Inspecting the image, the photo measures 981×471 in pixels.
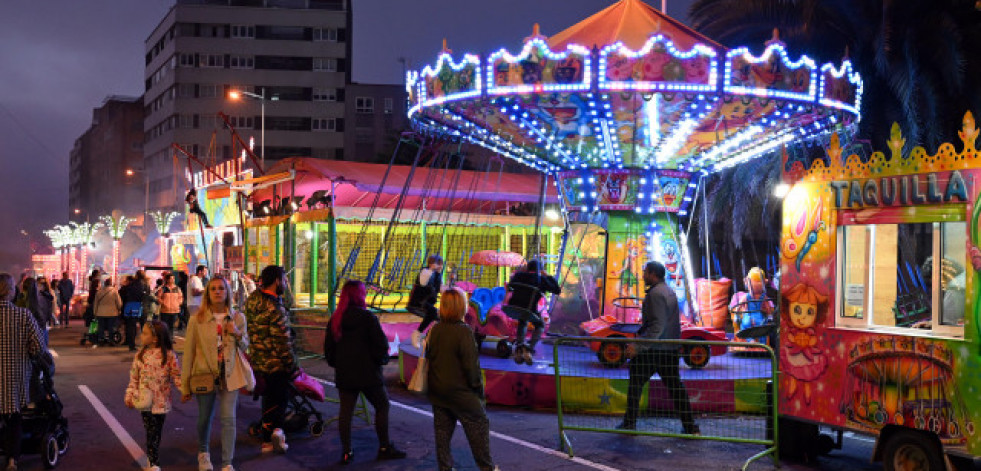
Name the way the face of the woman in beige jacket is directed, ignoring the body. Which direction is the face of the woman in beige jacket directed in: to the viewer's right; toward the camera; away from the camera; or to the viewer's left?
toward the camera

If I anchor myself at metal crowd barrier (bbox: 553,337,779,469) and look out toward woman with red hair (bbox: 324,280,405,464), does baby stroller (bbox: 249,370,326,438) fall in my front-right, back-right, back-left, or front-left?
front-right

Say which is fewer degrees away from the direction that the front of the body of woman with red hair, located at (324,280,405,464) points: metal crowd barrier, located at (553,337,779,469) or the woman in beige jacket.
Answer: the metal crowd barrier

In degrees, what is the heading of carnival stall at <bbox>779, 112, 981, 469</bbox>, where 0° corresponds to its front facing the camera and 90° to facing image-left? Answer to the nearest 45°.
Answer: approximately 45°

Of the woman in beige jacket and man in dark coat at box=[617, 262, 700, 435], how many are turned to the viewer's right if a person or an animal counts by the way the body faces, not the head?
0

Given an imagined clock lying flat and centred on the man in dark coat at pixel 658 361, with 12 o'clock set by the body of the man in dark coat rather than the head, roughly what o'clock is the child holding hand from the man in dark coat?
The child holding hand is roughly at 11 o'clock from the man in dark coat.

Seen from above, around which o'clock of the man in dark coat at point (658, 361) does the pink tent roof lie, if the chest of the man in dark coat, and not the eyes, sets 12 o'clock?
The pink tent roof is roughly at 2 o'clock from the man in dark coat.

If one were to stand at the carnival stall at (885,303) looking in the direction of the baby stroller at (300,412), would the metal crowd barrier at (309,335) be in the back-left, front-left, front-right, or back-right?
front-right

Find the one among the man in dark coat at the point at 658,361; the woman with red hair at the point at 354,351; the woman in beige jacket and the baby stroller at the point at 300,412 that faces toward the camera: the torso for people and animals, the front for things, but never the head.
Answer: the woman in beige jacket

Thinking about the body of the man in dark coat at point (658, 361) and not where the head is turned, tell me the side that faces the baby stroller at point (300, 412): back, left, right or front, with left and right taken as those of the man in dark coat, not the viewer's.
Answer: front

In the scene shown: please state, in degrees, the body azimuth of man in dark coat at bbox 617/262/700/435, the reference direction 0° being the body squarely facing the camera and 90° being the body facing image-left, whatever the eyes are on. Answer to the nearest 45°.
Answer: approximately 90°

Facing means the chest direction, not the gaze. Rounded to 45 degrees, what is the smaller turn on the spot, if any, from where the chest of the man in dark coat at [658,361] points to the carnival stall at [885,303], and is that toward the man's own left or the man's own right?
approximately 135° to the man's own left

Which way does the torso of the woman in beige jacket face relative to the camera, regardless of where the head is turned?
toward the camera

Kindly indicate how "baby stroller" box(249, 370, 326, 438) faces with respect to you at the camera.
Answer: facing to the right of the viewer
